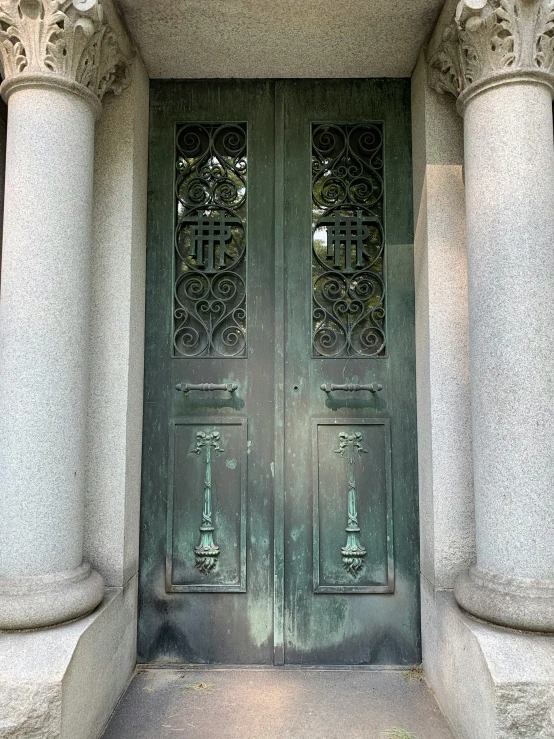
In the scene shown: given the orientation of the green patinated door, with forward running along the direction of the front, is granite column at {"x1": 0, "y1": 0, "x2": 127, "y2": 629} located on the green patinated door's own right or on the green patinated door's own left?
on the green patinated door's own right

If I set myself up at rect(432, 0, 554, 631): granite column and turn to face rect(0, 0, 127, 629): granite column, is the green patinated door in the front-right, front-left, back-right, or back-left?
front-right

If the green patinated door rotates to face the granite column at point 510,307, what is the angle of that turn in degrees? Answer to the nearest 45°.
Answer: approximately 45° to its left

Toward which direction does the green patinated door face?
toward the camera
